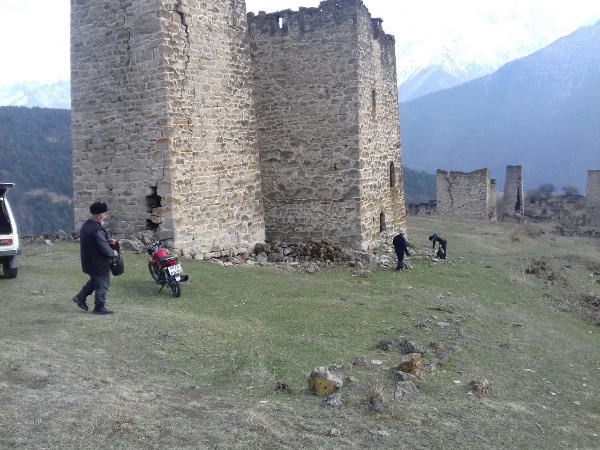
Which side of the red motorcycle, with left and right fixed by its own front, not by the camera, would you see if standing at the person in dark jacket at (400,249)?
right

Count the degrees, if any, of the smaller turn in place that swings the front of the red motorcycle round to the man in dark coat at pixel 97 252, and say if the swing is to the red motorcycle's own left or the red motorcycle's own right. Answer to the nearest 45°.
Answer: approximately 90° to the red motorcycle's own left

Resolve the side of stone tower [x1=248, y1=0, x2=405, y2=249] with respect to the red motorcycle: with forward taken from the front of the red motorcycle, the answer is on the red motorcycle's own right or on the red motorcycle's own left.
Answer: on the red motorcycle's own right

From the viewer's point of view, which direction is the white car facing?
away from the camera

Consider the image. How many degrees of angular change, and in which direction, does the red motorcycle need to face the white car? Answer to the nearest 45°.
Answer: approximately 45° to its left

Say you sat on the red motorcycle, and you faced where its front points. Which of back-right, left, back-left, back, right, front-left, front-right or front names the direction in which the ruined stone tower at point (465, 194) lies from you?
right

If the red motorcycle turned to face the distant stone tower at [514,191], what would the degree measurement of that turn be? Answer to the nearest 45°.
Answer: approximately 90° to its right

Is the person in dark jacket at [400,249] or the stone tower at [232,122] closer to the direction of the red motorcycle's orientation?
the stone tower

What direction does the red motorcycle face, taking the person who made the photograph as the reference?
facing away from the viewer and to the left of the viewer

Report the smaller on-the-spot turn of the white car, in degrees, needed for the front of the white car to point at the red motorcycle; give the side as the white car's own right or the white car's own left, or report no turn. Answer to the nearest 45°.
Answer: approximately 135° to the white car's own right

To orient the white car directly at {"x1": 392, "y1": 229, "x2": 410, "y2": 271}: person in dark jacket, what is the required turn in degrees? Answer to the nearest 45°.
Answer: approximately 90° to its right
